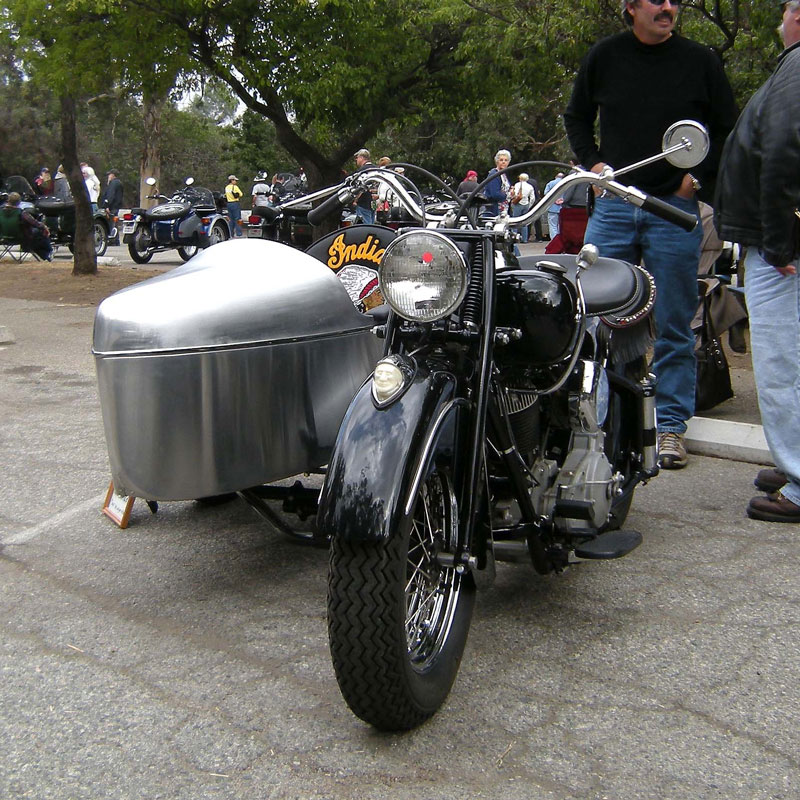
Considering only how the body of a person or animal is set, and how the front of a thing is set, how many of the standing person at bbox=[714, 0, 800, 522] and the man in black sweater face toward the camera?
1

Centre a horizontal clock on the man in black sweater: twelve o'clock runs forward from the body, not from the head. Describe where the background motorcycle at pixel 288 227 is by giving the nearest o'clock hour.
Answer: The background motorcycle is roughly at 5 o'clock from the man in black sweater.

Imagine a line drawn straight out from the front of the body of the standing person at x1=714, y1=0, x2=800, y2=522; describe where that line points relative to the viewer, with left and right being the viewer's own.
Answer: facing to the left of the viewer

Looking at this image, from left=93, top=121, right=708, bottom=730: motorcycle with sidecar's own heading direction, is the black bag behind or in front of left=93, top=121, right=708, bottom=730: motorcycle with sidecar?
behind

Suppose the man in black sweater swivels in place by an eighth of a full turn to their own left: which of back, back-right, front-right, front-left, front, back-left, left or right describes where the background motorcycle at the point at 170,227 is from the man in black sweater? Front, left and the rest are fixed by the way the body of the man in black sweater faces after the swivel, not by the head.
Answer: back

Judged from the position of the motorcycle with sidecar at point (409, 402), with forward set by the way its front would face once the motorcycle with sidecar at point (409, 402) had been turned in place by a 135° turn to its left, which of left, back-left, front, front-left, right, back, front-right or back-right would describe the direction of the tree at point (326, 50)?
left

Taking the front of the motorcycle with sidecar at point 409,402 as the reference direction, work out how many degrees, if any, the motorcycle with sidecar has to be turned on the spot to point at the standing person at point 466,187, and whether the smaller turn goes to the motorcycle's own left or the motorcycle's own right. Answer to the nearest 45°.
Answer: approximately 135° to the motorcycle's own right

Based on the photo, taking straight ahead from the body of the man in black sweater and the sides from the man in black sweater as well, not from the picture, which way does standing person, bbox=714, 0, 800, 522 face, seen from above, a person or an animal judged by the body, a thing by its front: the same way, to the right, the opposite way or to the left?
to the right
